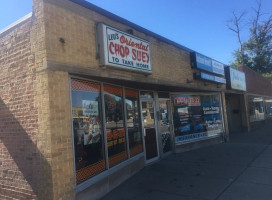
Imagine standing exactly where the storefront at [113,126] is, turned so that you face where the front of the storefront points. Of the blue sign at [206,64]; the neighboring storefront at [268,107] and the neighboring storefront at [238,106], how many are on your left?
3

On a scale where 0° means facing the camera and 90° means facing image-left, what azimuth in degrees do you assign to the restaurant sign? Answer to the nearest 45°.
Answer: approximately 315°

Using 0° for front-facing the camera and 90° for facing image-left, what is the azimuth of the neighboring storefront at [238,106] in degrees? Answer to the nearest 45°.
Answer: approximately 315°

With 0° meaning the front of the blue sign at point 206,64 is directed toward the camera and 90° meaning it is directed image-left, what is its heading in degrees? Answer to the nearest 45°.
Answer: approximately 315°

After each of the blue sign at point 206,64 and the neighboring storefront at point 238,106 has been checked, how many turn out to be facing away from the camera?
0

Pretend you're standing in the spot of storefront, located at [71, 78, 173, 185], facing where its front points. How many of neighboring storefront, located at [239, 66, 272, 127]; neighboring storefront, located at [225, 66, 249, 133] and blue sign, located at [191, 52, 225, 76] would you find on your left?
3

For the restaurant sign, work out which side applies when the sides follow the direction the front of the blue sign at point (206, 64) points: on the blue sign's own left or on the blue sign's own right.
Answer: on the blue sign's own right

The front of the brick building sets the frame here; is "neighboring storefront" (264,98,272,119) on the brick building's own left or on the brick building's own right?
on the brick building's own left

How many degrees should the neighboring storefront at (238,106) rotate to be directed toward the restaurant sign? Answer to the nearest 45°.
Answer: approximately 45° to its right

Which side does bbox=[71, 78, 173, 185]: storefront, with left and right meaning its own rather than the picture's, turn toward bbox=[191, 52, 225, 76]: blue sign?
left

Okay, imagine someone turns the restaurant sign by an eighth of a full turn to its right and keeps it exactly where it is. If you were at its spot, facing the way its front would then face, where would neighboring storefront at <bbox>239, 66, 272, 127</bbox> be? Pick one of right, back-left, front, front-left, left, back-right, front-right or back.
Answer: back-left

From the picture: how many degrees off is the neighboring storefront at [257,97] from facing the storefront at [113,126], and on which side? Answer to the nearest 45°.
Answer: approximately 45° to its right

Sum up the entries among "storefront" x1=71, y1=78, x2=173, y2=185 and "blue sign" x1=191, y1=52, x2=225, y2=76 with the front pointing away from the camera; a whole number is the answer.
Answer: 0

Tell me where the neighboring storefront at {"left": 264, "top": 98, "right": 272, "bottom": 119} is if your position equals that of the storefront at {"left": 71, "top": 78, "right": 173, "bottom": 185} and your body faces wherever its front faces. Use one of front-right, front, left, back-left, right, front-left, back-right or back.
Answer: left

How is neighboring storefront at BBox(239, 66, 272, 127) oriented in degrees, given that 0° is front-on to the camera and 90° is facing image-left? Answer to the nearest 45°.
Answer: approximately 315°

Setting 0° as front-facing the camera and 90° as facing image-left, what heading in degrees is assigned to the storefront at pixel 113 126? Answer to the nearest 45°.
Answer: approximately 315°
